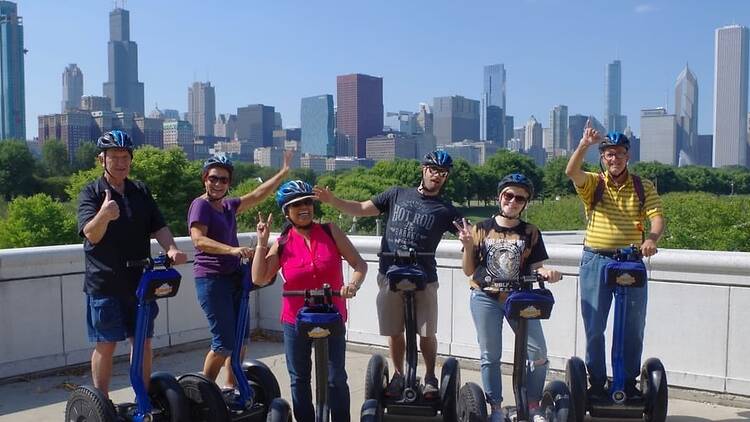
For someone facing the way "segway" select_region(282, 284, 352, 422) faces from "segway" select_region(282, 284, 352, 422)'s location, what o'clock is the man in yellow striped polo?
The man in yellow striped polo is roughly at 8 o'clock from the segway.

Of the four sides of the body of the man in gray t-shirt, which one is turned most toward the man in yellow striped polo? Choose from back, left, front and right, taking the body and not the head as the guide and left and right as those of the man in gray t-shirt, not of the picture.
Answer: left

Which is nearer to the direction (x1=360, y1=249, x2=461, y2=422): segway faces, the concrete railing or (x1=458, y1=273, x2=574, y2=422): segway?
the segway

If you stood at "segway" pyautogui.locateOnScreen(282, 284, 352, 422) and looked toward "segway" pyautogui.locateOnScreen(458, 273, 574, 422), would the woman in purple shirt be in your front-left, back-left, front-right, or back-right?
back-left

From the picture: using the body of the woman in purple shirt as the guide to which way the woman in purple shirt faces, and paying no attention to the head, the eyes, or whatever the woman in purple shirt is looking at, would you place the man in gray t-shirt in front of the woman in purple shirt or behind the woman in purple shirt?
in front

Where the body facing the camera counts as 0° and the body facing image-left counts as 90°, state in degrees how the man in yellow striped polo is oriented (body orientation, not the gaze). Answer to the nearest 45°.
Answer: approximately 0°
